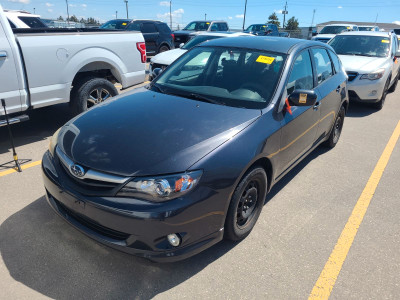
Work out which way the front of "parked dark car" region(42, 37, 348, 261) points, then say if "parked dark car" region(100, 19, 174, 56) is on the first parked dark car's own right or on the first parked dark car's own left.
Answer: on the first parked dark car's own right

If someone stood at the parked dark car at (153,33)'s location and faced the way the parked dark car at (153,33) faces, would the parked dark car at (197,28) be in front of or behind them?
behind

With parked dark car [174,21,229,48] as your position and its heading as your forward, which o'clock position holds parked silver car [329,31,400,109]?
The parked silver car is roughly at 10 o'clock from the parked dark car.

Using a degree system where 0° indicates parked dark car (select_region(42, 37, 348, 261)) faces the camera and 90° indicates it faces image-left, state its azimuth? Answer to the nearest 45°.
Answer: approximately 45°

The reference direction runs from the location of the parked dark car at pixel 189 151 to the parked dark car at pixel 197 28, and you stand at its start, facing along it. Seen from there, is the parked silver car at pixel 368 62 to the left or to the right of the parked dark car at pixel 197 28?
right

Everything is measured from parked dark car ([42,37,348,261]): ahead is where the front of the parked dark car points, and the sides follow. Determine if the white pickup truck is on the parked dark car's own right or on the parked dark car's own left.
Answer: on the parked dark car's own right
